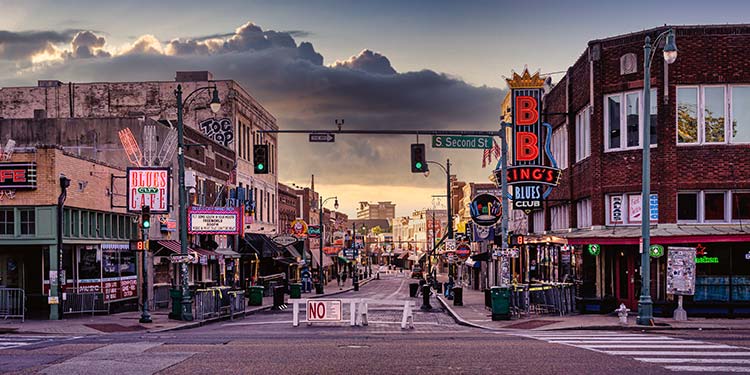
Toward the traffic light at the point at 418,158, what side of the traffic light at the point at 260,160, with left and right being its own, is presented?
left

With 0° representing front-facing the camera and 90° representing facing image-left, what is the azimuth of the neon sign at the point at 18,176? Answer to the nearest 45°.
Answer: approximately 0°

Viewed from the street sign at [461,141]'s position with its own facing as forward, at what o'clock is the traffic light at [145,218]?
The traffic light is roughly at 3 o'clock from the street sign.

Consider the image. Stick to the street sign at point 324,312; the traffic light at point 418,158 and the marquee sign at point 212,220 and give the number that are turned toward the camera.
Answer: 3

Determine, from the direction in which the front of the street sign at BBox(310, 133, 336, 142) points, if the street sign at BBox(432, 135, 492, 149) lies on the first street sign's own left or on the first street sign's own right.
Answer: on the first street sign's own left

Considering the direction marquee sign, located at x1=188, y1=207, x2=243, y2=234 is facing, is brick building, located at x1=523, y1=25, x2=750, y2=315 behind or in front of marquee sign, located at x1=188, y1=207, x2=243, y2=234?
in front

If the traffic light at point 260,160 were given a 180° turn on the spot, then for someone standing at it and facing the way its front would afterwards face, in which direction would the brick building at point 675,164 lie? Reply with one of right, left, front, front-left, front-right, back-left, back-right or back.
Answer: right
